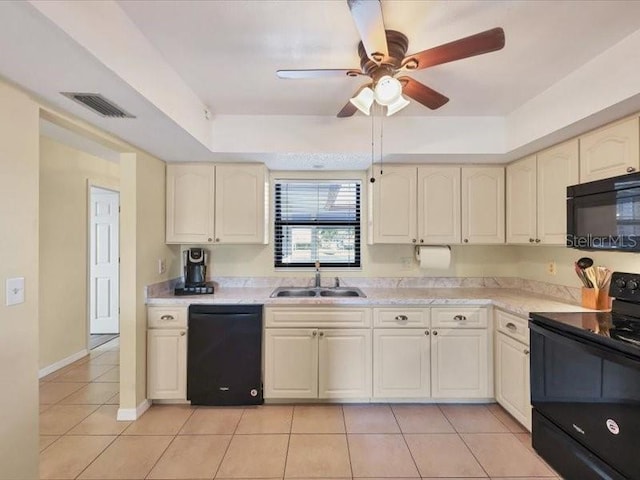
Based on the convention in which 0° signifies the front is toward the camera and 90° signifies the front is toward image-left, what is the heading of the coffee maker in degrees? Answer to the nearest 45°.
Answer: approximately 0°

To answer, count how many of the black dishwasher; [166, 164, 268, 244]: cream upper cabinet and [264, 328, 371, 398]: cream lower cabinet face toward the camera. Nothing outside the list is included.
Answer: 3

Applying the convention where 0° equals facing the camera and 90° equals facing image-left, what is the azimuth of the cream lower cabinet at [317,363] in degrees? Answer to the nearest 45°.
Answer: approximately 0°

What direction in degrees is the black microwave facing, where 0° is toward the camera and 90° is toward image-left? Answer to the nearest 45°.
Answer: approximately 45°

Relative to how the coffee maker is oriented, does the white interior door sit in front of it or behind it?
behind

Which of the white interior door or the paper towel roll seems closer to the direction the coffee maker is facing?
the paper towel roll

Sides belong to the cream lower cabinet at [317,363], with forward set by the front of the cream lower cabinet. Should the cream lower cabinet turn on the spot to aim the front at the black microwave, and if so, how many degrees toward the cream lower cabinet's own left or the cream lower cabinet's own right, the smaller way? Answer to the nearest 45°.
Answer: approximately 45° to the cream lower cabinet's own left

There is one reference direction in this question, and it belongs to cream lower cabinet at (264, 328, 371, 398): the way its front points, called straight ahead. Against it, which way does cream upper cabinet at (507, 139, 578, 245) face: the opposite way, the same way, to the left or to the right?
to the right

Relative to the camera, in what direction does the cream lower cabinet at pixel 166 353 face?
facing the viewer

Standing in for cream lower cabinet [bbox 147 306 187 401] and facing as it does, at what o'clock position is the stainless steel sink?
The stainless steel sink is roughly at 9 o'clock from the cream lower cabinet.
